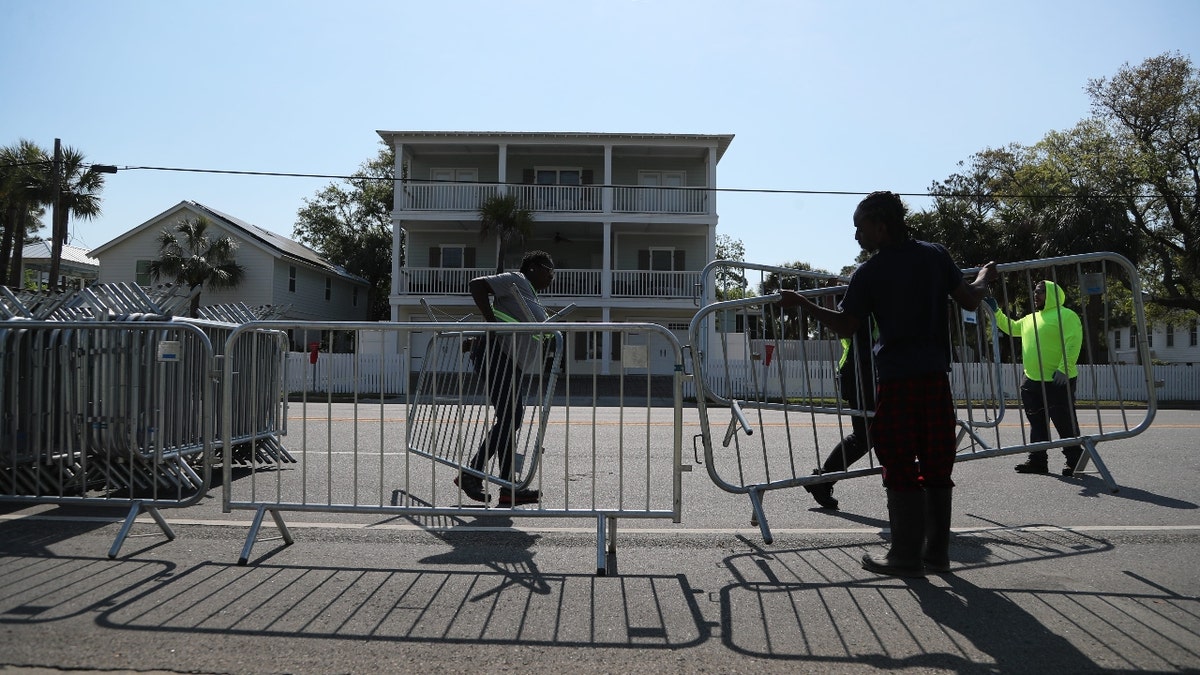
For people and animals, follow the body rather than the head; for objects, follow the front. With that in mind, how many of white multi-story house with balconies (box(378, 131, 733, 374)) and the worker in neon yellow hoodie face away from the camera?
0

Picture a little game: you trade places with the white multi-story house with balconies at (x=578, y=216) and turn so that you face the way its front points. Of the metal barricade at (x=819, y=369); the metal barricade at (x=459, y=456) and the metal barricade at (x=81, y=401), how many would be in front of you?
3

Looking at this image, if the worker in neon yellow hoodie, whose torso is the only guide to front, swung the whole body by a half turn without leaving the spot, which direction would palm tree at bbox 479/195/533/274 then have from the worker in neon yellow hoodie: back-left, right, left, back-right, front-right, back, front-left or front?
left

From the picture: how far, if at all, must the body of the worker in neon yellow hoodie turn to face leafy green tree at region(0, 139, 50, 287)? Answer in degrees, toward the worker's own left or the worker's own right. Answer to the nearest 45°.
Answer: approximately 45° to the worker's own right

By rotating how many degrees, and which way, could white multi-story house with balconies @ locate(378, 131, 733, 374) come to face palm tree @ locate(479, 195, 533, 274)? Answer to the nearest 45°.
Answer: approximately 45° to its right

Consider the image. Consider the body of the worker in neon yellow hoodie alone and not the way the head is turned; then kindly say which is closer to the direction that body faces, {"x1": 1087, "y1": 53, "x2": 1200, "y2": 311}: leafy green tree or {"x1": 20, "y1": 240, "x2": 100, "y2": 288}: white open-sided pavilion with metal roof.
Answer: the white open-sided pavilion with metal roof

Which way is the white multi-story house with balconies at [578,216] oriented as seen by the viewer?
toward the camera

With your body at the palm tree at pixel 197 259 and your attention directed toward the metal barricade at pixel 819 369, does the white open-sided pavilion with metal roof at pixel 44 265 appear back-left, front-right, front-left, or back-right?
back-right

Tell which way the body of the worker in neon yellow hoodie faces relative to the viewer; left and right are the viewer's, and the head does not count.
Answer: facing the viewer and to the left of the viewer

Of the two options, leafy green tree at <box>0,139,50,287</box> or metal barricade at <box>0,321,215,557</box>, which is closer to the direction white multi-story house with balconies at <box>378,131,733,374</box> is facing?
the metal barricade

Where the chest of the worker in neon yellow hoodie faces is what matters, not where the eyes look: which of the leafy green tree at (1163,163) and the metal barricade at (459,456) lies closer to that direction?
the metal barricade

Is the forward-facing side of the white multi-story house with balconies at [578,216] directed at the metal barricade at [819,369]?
yes

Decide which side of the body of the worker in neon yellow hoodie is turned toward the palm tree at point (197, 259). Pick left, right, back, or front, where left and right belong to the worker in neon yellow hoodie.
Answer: right
